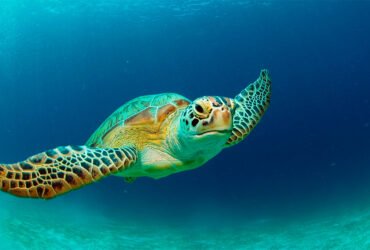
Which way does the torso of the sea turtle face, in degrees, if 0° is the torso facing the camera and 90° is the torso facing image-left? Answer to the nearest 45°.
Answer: approximately 315°
